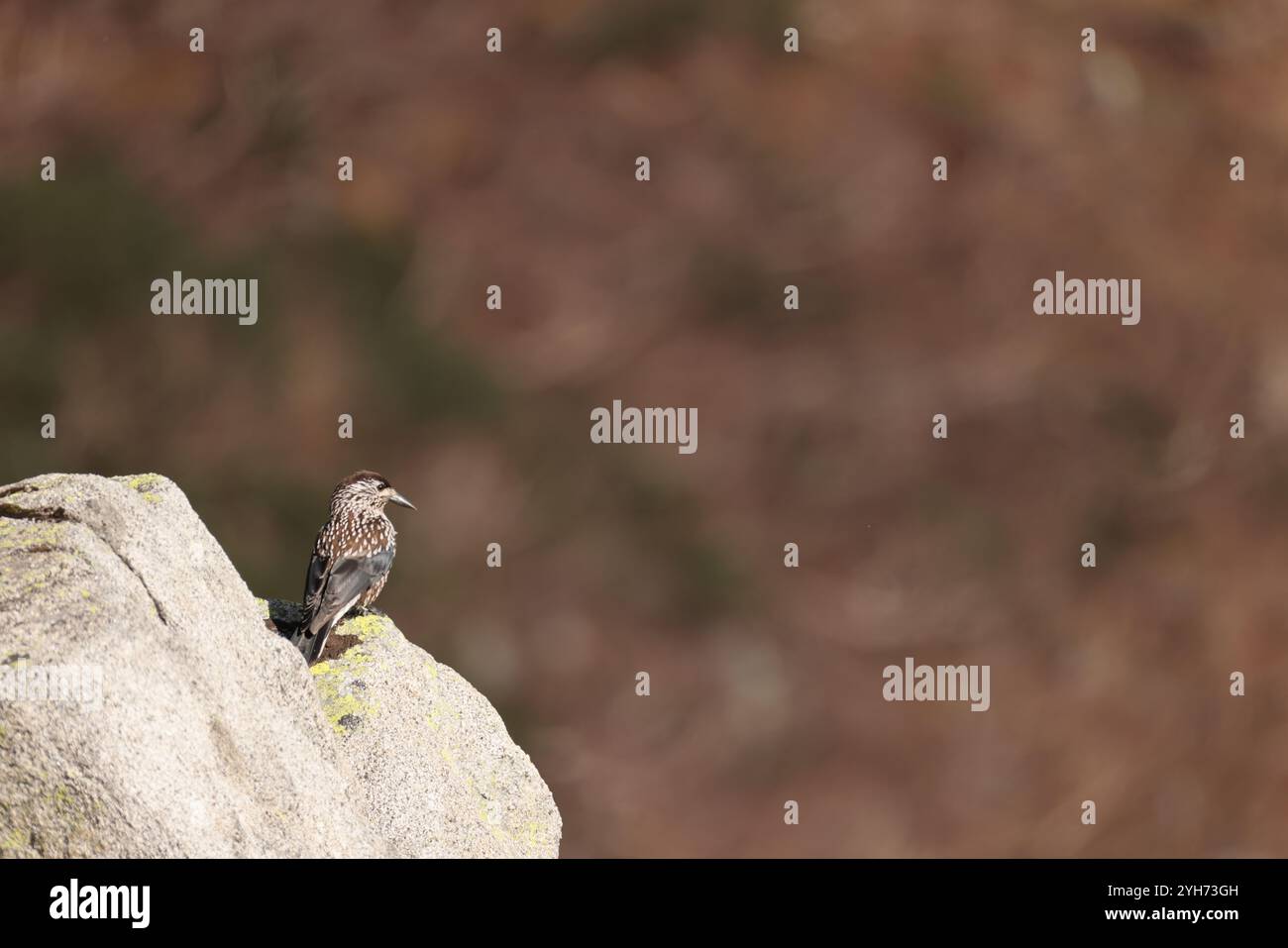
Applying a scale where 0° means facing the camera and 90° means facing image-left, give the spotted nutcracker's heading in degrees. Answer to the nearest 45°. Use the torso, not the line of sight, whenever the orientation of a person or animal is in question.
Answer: approximately 225°
